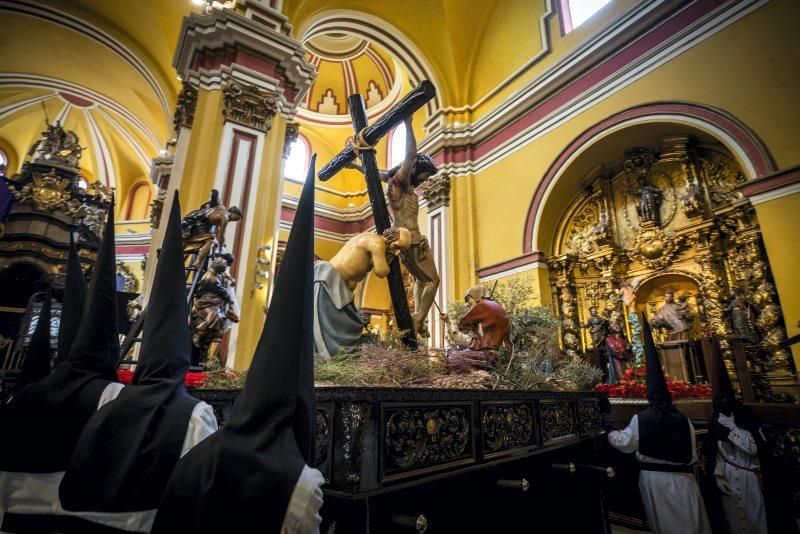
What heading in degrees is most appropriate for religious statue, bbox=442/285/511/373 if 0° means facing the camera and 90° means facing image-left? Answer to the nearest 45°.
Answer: approximately 90°

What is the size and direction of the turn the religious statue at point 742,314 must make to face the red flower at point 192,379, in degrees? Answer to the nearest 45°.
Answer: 0° — it already faces it

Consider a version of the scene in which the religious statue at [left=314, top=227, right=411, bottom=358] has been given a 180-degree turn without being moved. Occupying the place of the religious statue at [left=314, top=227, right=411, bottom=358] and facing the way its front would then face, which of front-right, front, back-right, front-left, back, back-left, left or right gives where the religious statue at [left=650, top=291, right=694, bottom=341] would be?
back-right

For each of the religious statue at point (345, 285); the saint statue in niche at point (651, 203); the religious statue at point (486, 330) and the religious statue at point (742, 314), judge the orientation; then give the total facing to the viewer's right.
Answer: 1

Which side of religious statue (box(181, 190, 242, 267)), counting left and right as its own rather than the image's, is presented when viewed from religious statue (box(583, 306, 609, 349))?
front

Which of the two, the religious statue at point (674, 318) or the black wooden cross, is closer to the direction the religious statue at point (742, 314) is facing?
the black wooden cross

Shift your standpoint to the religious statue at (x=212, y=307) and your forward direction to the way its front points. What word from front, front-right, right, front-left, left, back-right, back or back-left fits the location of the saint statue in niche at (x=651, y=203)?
front

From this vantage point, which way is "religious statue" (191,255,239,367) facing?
to the viewer's right

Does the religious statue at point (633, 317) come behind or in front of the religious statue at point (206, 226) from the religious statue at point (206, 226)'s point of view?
in front

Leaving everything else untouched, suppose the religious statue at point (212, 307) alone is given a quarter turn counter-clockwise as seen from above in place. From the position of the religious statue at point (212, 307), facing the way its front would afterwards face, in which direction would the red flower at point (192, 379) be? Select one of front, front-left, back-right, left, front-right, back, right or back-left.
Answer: back

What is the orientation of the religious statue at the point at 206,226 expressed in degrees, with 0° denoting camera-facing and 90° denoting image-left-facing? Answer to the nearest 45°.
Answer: approximately 270°

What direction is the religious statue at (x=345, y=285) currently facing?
to the viewer's right
